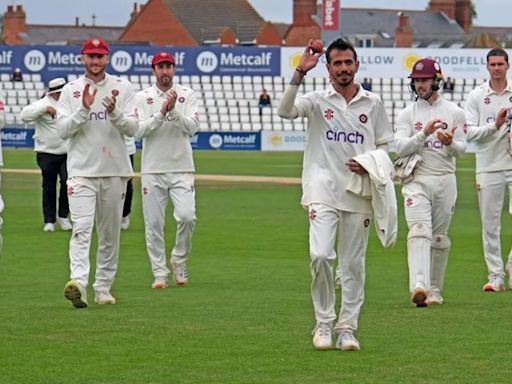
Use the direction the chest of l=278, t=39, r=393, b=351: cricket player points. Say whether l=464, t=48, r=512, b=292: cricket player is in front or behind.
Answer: behind

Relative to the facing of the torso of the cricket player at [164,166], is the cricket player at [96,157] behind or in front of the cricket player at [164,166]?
in front

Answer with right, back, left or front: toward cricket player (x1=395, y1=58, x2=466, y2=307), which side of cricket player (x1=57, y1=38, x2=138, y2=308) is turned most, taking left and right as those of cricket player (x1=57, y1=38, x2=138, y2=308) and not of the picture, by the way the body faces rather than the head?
left

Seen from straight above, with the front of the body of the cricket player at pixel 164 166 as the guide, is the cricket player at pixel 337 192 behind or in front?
in front
